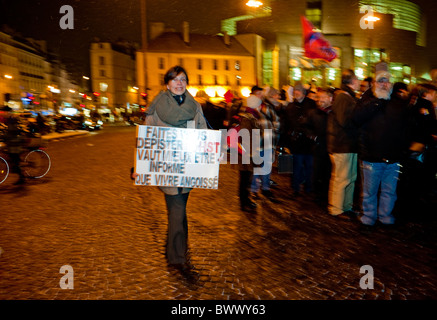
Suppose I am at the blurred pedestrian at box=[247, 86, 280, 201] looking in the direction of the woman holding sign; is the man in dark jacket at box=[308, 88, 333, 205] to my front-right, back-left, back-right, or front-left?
back-left

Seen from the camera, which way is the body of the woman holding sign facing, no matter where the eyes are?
toward the camera

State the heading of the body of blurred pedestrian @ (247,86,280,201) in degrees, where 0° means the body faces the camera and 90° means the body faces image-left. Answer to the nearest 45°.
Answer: approximately 315°

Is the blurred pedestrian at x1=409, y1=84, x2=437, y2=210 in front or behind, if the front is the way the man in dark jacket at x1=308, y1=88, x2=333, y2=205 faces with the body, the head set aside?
in front

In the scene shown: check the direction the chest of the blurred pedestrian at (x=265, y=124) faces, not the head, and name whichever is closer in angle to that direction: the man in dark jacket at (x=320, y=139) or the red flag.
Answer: the man in dark jacket

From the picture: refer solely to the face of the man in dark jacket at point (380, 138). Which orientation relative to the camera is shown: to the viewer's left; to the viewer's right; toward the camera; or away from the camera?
toward the camera

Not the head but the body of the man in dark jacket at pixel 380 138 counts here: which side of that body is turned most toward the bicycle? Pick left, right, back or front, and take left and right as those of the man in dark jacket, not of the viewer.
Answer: right
